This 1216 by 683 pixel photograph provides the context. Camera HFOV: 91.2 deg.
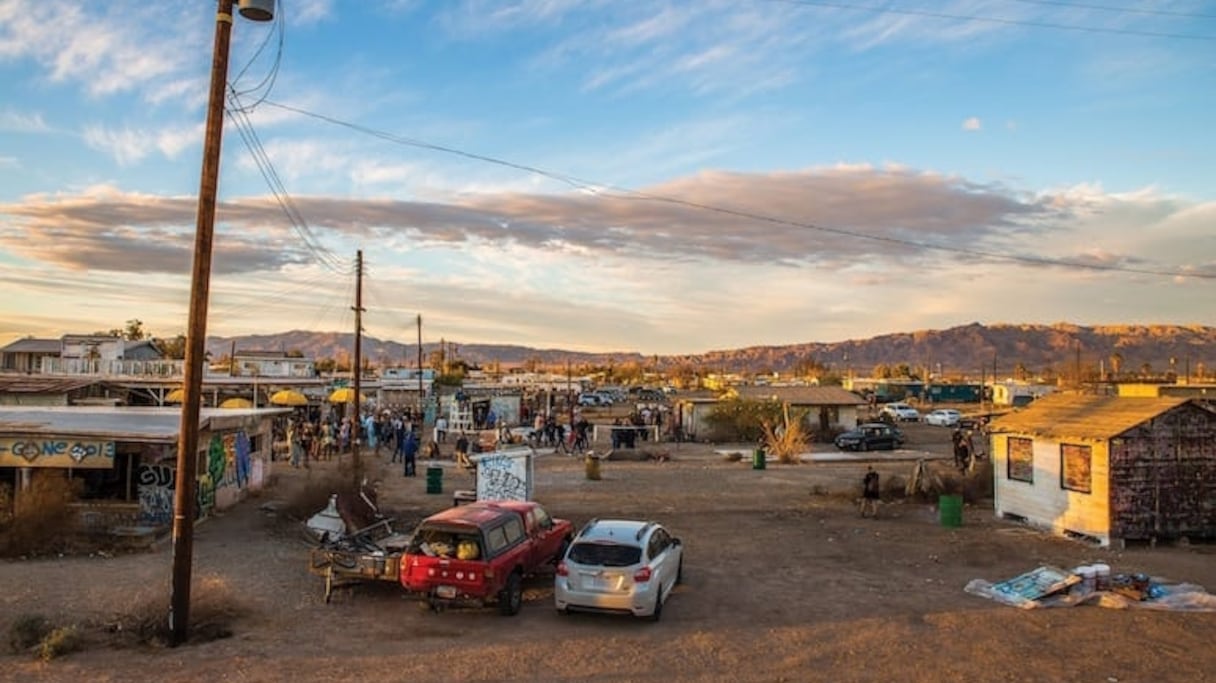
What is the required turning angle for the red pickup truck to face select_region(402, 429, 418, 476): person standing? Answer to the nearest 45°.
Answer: approximately 45° to its left

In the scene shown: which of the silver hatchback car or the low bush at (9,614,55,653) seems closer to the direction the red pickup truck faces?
the silver hatchback car

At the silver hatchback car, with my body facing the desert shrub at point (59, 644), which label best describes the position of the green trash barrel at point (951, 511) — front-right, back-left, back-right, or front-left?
back-right

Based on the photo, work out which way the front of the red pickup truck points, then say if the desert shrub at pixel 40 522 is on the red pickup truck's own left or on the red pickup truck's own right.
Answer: on the red pickup truck's own left

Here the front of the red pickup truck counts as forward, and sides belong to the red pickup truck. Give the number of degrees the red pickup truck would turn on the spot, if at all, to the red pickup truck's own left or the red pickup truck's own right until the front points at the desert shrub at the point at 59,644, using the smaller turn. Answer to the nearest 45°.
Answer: approximately 135° to the red pickup truck's own left

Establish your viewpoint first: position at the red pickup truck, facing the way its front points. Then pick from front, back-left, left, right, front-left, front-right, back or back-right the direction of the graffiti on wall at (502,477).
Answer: front-left

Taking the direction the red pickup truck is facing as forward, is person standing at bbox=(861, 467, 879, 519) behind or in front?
in front

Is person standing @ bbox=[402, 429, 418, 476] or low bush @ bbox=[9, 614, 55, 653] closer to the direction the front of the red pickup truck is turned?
the person standing

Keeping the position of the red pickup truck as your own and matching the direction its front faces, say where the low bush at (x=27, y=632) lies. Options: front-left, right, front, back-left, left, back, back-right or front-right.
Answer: back-left

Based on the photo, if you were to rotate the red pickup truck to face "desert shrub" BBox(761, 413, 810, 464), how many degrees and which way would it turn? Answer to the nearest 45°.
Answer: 0° — it already faces it

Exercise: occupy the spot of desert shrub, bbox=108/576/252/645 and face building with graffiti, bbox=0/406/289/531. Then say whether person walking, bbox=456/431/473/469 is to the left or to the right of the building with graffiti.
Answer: right

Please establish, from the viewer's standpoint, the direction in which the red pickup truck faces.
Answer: facing away from the viewer and to the right of the viewer

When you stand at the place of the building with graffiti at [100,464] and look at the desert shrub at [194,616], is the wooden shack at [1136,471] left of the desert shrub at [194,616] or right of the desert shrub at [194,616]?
left

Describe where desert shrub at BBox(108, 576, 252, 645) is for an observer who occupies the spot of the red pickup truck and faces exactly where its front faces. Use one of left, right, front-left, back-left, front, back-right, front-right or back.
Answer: back-left

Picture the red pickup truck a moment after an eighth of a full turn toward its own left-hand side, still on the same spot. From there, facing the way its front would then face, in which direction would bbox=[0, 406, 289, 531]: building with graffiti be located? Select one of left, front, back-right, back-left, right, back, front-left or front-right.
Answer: front-left

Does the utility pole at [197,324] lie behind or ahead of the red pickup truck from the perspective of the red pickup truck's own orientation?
behind

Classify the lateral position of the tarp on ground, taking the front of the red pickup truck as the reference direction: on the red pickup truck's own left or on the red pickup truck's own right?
on the red pickup truck's own right
